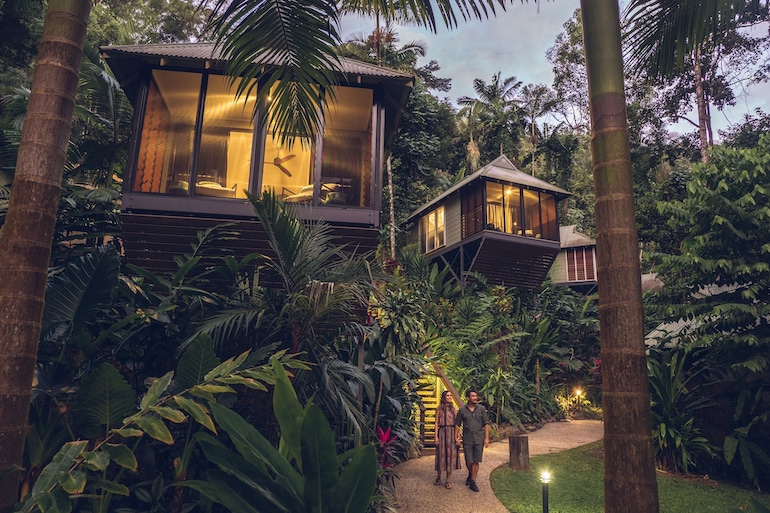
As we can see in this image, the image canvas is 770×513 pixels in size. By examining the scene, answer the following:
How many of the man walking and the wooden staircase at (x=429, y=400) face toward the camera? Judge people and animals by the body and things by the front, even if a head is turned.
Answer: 2

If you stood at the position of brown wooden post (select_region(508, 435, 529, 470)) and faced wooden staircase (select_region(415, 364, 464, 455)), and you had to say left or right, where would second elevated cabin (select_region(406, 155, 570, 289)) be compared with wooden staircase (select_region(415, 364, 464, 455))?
right

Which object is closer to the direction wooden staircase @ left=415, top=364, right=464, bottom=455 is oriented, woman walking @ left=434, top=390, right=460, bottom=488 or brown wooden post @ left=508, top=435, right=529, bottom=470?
the woman walking

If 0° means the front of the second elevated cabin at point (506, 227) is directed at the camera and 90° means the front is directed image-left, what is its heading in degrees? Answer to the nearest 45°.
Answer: approximately 315°

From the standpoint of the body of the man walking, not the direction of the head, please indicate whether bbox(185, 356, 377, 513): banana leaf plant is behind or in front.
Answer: in front

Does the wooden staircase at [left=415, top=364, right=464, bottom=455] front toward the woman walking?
yes

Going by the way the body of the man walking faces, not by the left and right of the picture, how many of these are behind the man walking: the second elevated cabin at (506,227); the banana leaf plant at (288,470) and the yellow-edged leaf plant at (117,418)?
1

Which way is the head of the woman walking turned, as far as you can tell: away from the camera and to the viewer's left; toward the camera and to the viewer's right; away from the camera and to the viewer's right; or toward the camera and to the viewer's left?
toward the camera and to the viewer's right

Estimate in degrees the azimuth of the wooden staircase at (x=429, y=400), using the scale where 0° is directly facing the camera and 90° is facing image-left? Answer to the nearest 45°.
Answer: approximately 0°

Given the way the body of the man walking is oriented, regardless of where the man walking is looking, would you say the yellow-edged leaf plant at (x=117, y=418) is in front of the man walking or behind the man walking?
in front

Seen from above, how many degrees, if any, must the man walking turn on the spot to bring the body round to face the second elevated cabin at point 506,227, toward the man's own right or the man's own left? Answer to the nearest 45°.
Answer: approximately 180°

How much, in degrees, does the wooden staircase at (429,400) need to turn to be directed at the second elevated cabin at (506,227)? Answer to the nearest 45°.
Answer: approximately 135° to its left
